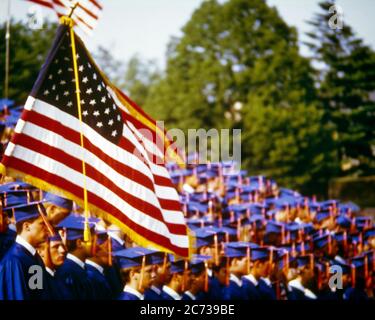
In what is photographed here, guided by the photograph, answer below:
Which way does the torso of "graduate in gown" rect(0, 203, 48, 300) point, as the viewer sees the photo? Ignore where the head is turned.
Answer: to the viewer's right

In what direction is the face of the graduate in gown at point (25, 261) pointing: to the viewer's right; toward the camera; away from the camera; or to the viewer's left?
to the viewer's right

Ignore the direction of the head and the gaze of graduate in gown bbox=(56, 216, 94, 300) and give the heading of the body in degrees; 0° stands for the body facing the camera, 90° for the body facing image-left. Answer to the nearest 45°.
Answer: approximately 270°

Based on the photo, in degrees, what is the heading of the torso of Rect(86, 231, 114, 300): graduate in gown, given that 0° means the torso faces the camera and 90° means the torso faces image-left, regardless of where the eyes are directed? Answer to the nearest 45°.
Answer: approximately 270°

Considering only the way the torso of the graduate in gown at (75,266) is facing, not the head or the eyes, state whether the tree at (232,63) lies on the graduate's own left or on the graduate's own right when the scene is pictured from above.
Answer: on the graduate's own left

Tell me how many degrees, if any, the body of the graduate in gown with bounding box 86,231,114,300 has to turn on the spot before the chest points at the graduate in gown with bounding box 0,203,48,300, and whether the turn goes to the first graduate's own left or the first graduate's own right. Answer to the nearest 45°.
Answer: approximately 135° to the first graduate's own right

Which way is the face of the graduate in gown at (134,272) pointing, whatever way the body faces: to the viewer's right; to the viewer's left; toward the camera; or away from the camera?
to the viewer's right

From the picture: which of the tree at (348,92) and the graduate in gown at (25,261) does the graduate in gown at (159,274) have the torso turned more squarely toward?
the tree
